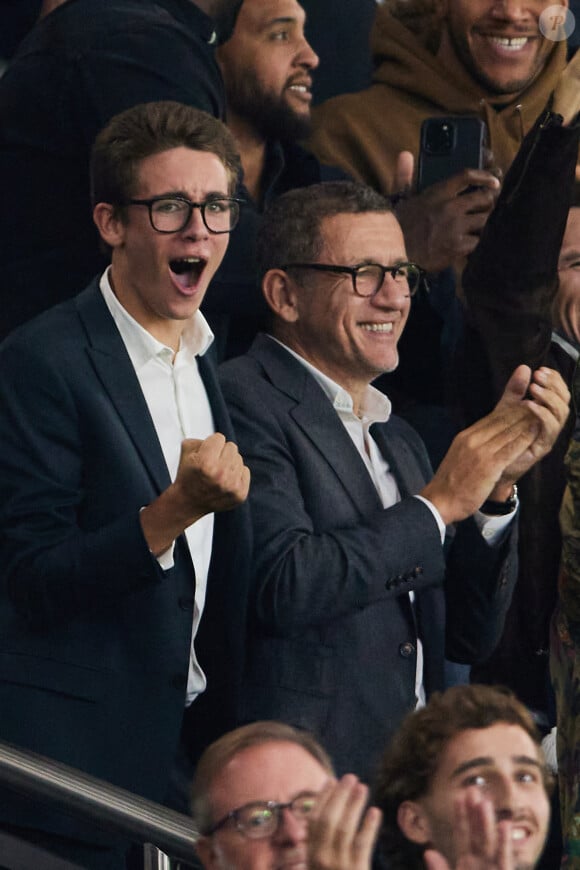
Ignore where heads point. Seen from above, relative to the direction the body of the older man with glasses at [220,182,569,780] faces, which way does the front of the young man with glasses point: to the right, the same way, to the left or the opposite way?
the same way

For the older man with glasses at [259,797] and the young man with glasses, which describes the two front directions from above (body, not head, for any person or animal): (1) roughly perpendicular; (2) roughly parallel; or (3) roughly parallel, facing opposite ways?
roughly parallel

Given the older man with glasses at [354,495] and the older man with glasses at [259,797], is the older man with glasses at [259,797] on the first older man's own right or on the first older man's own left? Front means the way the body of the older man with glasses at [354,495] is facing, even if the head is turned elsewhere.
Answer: on the first older man's own right

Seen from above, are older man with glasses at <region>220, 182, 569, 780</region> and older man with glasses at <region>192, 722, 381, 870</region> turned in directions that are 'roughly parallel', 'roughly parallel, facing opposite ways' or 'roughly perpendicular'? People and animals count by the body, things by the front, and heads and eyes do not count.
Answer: roughly parallel

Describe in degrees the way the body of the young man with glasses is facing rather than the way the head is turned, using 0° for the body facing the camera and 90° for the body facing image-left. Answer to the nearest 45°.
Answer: approximately 315°

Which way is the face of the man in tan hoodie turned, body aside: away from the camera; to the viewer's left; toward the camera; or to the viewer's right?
toward the camera

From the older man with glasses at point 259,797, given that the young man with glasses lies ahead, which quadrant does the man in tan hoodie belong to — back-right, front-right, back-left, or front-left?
front-right

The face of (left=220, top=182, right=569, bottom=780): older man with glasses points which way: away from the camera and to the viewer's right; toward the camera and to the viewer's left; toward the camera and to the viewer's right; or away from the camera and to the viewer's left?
toward the camera and to the viewer's right

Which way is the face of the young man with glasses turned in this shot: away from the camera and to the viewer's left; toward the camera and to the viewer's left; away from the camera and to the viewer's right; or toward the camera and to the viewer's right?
toward the camera and to the viewer's right

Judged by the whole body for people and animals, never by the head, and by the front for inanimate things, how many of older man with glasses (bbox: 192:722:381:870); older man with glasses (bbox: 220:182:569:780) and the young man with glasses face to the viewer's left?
0

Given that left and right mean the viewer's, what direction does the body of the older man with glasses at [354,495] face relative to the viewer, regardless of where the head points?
facing the viewer and to the right of the viewer
